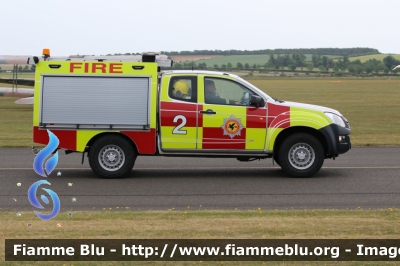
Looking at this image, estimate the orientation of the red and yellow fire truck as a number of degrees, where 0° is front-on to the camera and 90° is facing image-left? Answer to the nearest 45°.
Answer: approximately 270°
